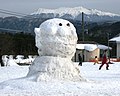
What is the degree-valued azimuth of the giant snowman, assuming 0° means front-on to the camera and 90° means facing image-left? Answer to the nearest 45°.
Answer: approximately 315°
